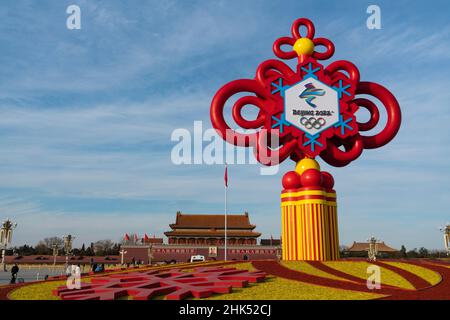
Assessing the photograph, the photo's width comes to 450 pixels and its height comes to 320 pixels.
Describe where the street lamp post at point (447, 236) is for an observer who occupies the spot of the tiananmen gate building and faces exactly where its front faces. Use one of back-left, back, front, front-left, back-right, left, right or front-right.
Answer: front-left

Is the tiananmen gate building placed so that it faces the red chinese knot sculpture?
yes

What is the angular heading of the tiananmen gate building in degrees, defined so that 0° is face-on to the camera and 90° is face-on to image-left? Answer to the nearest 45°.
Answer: approximately 0°
